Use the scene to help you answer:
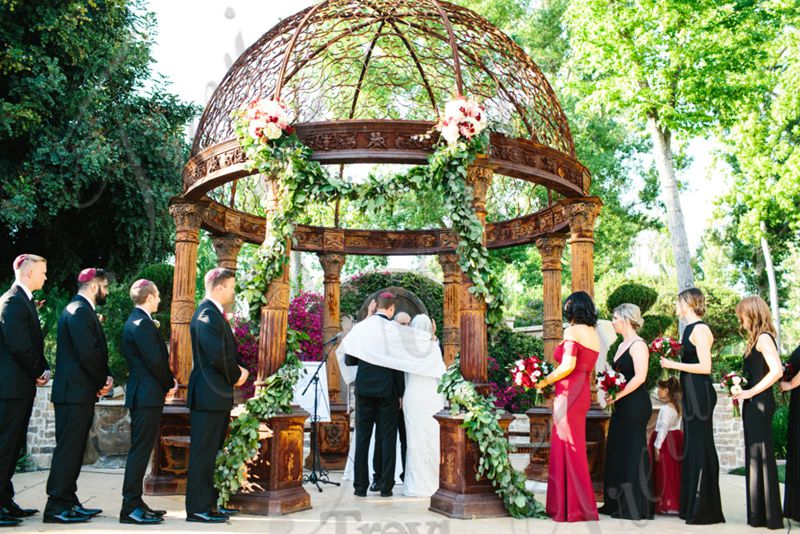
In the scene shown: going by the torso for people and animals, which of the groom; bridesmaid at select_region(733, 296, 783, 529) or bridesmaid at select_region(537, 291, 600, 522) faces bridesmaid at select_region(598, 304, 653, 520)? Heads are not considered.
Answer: bridesmaid at select_region(733, 296, 783, 529)

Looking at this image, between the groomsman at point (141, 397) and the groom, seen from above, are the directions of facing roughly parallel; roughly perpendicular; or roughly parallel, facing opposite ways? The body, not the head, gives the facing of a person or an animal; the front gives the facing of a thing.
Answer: roughly perpendicular

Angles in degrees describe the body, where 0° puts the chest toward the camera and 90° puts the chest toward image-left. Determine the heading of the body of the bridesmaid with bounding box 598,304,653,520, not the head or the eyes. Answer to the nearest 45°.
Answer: approximately 90°

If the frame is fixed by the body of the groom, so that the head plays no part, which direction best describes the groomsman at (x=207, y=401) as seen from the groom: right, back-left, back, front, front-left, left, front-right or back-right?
back-left

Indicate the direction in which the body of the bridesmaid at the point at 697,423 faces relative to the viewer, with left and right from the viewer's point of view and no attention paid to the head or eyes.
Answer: facing to the left of the viewer

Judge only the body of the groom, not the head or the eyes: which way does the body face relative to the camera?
away from the camera

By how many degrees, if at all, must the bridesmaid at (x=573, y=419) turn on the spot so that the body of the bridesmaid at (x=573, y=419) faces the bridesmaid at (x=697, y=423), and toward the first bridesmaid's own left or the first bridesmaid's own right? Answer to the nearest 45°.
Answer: approximately 135° to the first bridesmaid's own right

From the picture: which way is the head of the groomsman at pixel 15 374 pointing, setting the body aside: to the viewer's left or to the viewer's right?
to the viewer's right

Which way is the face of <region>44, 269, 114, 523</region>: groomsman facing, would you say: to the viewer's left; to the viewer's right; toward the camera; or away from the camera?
to the viewer's right

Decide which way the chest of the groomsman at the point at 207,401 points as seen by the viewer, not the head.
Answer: to the viewer's right

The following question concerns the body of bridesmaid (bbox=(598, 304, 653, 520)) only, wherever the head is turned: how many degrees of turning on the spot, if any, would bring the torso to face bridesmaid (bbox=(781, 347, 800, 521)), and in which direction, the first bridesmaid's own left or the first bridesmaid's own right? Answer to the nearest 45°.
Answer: approximately 180°

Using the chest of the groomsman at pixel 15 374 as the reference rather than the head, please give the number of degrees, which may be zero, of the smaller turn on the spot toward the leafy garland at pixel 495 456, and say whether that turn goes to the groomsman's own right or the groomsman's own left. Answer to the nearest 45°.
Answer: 0° — they already face it

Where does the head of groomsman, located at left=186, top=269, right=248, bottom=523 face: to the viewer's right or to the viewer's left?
to the viewer's right
